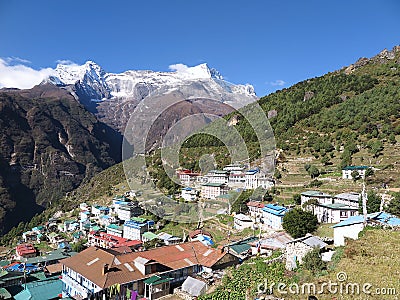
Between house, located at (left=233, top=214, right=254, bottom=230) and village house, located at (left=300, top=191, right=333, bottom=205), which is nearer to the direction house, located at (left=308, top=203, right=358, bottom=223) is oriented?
the house

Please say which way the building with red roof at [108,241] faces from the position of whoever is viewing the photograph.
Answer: facing the viewer and to the left of the viewer

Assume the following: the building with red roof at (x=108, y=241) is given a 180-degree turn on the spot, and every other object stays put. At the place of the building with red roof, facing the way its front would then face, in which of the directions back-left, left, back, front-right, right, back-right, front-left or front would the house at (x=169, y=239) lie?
right

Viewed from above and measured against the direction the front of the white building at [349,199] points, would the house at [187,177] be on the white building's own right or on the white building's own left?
on the white building's own right

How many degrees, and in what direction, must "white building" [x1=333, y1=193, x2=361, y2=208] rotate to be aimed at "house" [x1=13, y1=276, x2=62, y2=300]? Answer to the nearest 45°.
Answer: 0° — it already faces it

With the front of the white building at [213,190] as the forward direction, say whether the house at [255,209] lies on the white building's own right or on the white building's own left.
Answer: on the white building's own left

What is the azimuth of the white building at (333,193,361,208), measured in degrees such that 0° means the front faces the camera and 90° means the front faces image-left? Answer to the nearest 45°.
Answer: approximately 45°

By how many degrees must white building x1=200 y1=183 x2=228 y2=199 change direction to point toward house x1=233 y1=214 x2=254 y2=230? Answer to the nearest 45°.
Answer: approximately 45° to its left

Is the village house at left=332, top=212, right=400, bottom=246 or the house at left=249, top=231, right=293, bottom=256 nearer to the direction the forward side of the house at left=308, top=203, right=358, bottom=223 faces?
the house

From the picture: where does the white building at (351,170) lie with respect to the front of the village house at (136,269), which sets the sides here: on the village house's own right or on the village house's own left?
on the village house's own left

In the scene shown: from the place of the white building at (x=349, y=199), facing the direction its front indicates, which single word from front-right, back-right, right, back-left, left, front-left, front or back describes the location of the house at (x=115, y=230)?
front-right

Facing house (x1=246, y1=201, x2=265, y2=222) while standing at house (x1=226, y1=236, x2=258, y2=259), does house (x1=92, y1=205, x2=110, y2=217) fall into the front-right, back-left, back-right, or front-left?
front-left

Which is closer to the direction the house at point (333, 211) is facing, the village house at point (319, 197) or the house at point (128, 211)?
the house

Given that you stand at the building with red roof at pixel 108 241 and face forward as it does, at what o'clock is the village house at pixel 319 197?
The village house is roughly at 9 o'clock from the building with red roof.

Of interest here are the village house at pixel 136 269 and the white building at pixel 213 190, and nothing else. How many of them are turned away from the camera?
0

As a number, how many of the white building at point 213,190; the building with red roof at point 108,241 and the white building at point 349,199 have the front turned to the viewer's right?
0

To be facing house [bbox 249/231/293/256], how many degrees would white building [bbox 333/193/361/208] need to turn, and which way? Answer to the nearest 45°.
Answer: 0° — it already faces it

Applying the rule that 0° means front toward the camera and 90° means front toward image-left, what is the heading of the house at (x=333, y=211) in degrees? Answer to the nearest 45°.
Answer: approximately 45°

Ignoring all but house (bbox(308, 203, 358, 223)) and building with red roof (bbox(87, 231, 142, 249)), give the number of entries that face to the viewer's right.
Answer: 0

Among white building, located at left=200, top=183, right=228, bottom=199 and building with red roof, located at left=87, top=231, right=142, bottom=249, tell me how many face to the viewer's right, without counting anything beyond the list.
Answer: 0
